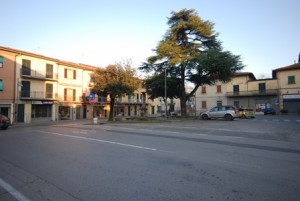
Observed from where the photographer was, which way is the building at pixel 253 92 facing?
facing the viewer

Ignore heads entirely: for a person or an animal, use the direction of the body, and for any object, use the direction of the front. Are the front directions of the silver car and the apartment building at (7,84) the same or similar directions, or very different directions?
very different directions

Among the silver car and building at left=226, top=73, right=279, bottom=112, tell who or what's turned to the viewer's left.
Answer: the silver car

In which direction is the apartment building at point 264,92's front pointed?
toward the camera

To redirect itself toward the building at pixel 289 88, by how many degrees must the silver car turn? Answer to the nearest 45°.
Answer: approximately 135° to its right

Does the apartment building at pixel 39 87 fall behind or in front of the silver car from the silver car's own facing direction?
in front

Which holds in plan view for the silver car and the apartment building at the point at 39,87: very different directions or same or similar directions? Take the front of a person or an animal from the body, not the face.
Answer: very different directions

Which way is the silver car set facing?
to the viewer's left

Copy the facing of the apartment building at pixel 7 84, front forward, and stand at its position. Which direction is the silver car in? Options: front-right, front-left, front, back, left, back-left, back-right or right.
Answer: front
